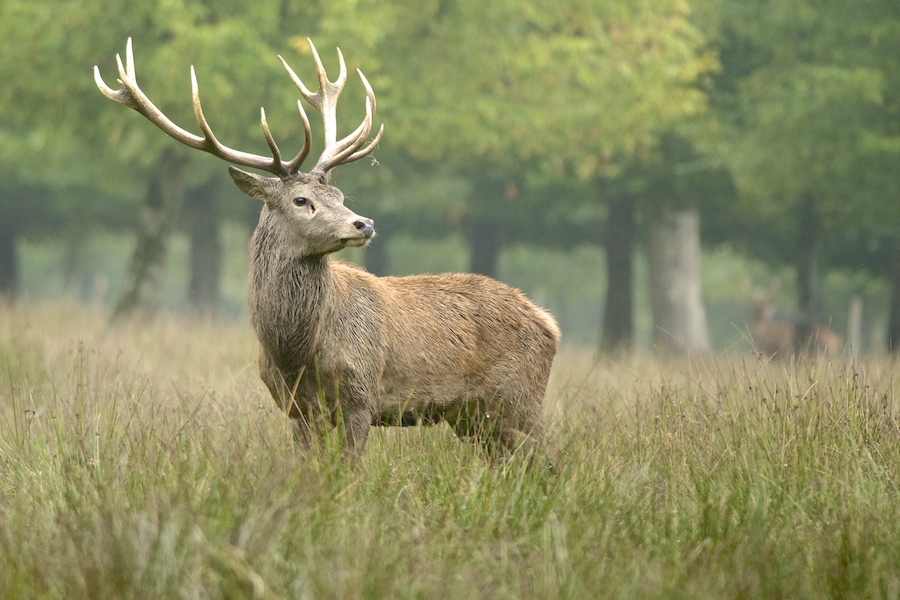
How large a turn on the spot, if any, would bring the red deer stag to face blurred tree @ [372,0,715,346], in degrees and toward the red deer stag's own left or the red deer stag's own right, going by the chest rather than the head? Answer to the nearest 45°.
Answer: approximately 135° to the red deer stag's own right

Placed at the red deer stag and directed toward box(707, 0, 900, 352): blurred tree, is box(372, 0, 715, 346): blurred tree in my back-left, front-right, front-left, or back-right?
front-left

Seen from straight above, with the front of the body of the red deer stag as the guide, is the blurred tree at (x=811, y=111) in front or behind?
behind

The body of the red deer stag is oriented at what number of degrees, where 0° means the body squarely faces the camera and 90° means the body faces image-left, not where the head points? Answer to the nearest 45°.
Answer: approximately 45°
